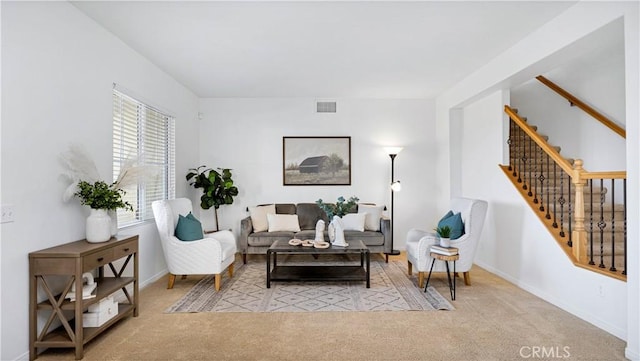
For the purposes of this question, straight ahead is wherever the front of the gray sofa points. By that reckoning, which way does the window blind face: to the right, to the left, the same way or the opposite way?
to the left

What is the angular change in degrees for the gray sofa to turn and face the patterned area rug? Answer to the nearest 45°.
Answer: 0° — it already faces it

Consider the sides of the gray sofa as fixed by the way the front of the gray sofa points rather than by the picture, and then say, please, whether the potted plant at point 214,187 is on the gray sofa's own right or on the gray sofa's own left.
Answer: on the gray sofa's own right

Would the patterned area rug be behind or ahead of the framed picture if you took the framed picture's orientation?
ahead

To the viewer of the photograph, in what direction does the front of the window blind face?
facing the viewer and to the right of the viewer

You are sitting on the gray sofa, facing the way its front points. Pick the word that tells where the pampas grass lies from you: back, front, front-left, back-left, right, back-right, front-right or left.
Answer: front-right

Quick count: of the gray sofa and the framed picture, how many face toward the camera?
2

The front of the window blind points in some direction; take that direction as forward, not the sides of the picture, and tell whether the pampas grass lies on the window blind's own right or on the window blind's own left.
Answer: on the window blind's own right

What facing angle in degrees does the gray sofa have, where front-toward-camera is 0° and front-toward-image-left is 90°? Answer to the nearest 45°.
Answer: approximately 0°

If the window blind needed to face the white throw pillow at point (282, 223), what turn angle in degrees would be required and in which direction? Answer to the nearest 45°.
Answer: approximately 45° to its left

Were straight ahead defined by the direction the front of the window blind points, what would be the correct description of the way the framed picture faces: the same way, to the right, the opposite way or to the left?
to the right
